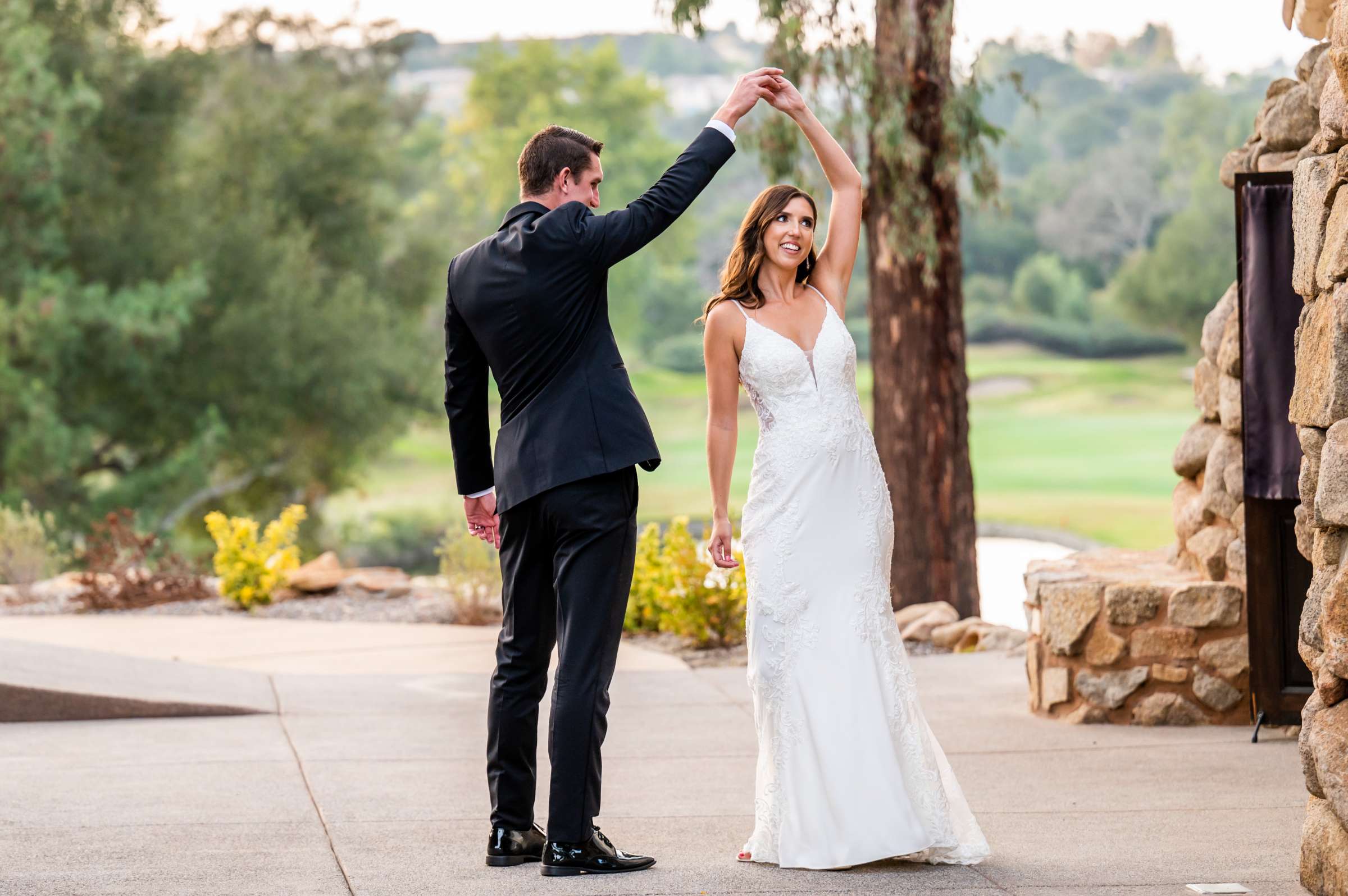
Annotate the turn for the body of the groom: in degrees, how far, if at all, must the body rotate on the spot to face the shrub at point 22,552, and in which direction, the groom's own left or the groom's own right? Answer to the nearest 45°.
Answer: approximately 90° to the groom's own left

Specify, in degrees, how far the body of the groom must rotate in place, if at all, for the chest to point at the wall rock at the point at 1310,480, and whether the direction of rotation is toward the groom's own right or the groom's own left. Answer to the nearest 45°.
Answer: approximately 45° to the groom's own right

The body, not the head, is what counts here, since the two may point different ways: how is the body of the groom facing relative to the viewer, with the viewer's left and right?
facing away from the viewer and to the right of the viewer

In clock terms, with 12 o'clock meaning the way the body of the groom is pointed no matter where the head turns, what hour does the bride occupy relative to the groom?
The bride is roughly at 1 o'clock from the groom.

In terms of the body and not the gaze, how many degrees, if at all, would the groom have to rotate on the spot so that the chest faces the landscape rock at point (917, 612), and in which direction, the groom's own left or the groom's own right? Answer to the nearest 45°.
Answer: approximately 45° to the groom's own left

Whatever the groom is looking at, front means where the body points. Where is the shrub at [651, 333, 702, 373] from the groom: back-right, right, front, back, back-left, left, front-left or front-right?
front-left

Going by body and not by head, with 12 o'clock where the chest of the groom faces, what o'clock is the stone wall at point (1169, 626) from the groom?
The stone wall is roughly at 12 o'clock from the groom.

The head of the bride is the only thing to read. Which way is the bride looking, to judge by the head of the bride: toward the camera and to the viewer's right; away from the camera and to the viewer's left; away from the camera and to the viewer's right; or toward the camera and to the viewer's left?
toward the camera and to the viewer's left

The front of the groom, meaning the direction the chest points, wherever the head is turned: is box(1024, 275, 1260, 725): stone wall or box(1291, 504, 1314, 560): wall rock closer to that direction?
the stone wall

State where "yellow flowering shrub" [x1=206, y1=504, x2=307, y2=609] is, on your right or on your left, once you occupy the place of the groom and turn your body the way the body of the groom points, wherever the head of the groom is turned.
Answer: on your left
